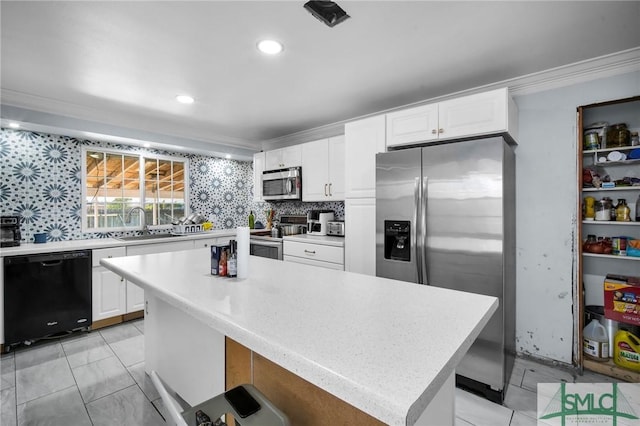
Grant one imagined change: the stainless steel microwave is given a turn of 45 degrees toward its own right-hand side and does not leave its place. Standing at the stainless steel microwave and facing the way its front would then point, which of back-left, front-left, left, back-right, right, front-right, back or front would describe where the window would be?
front

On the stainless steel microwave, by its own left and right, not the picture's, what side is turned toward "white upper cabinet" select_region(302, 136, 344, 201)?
left

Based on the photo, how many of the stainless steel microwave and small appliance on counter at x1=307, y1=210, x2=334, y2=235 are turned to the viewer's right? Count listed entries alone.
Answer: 0

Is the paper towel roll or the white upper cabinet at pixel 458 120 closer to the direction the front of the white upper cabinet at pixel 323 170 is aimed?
the paper towel roll

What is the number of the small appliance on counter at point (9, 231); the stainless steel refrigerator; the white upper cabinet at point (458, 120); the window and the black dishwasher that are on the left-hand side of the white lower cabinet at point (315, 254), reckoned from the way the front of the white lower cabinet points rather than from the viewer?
2

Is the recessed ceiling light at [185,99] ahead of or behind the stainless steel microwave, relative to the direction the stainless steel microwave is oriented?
ahead

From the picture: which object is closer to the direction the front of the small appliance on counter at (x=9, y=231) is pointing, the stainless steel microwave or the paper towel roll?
the paper towel roll

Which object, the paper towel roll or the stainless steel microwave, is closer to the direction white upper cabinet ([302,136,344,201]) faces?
the paper towel roll

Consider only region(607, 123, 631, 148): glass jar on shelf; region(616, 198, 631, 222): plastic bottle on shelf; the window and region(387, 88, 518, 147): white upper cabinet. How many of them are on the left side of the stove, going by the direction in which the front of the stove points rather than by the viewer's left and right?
3

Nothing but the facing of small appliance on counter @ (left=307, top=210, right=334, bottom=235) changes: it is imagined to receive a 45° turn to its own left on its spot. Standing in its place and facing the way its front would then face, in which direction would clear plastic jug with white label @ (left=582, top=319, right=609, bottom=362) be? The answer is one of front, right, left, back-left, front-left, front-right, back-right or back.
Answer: front-left

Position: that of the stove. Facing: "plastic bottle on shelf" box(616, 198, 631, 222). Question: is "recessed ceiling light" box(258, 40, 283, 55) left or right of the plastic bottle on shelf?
right

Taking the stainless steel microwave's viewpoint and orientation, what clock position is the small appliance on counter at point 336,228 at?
The small appliance on counter is roughly at 9 o'clock from the stainless steel microwave.

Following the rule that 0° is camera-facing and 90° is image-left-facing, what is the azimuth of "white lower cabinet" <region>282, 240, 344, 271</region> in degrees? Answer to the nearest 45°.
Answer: approximately 45°

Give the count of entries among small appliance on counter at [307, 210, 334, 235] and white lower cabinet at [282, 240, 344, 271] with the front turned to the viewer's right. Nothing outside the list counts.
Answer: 0
